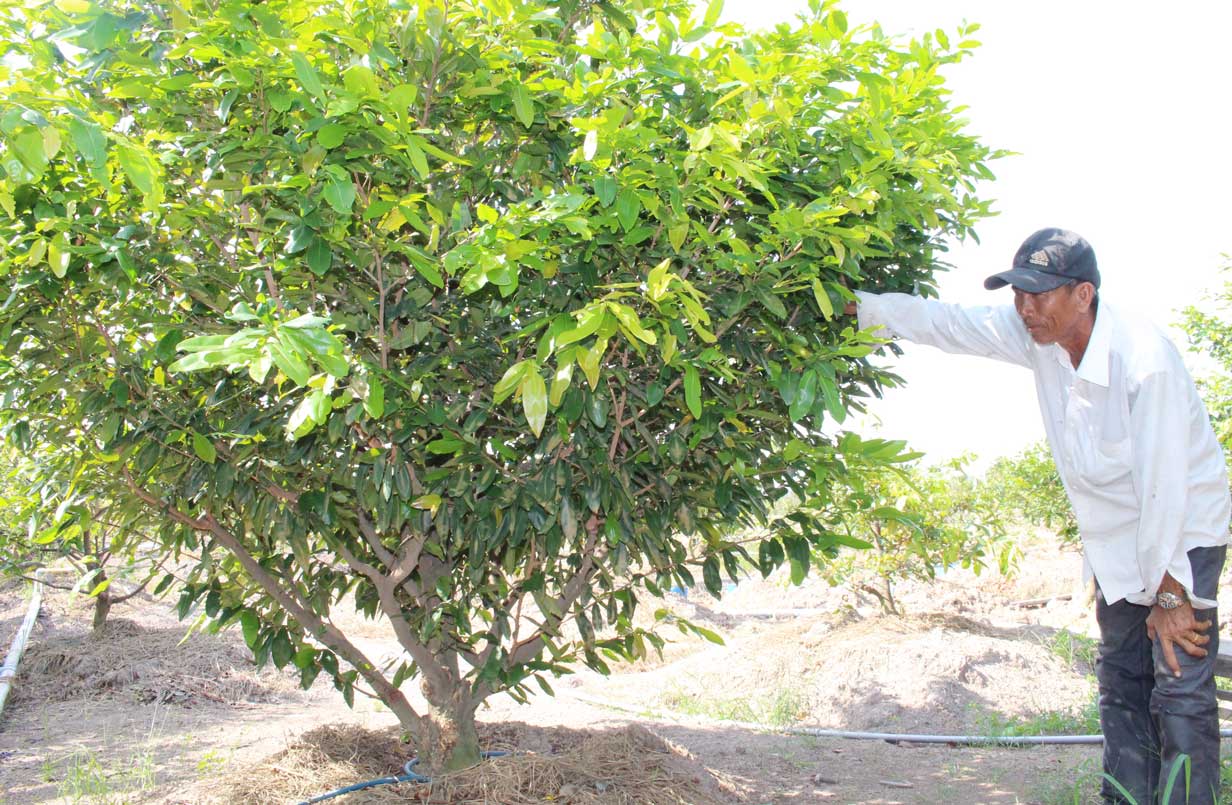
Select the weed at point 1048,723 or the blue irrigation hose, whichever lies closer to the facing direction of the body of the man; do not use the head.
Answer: the blue irrigation hose

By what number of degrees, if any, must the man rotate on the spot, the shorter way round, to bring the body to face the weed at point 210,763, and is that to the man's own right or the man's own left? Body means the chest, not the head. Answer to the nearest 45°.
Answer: approximately 45° to the man's own right

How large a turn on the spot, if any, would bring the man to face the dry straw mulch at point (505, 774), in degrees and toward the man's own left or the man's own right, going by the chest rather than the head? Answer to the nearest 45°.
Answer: approximately 45° to the man's own right

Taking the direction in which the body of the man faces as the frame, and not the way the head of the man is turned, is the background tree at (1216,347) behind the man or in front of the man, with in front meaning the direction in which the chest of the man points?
behind

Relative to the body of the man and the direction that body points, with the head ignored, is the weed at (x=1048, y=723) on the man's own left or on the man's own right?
on the man's own right

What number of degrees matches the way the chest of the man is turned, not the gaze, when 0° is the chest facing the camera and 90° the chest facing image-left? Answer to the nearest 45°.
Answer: approximately 45°
